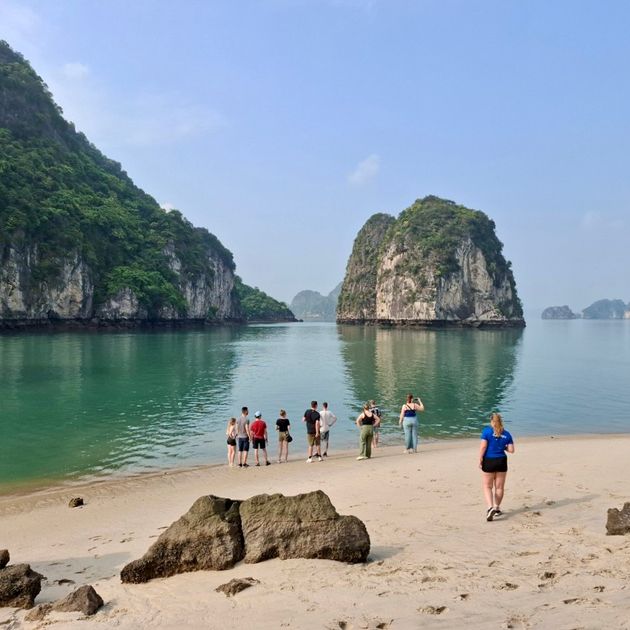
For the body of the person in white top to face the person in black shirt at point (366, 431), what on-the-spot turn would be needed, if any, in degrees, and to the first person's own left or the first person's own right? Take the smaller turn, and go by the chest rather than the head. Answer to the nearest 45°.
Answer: approximately 135° to the first person's own right

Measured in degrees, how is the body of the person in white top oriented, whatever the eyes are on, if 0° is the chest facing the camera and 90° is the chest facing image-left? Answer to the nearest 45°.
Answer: approximately 180°

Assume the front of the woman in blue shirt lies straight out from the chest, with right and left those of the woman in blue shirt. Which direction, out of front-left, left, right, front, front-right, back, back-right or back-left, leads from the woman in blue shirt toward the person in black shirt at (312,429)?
front-left

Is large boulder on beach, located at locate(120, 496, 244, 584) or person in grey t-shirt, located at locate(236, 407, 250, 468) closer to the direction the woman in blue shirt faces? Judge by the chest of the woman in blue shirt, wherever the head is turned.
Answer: the person in grey t-shirt

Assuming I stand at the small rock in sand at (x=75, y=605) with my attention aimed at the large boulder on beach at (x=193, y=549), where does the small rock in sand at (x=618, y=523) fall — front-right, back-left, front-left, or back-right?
front-right

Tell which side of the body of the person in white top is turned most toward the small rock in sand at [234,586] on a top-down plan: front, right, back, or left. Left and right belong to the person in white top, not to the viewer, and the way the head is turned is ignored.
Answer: back

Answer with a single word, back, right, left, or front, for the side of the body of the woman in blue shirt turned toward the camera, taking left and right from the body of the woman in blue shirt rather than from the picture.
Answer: back

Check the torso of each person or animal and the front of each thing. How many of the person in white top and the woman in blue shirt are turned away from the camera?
2

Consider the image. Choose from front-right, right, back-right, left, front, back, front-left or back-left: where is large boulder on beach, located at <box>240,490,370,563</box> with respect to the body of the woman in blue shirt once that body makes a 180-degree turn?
front-right

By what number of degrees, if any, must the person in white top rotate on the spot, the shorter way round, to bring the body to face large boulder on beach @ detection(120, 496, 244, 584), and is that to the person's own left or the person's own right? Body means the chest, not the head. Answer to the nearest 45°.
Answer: approximately 180°

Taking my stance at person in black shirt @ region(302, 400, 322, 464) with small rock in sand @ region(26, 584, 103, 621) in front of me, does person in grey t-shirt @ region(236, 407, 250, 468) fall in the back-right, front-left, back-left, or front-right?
front-right

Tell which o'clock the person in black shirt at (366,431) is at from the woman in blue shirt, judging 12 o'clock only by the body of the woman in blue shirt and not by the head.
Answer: The person in black shirt is roughly at 11 o'clock from the woman in blue shirt.

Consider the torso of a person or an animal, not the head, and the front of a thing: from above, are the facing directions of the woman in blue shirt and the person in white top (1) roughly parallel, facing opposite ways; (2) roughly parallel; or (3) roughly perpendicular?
roughly parallel
